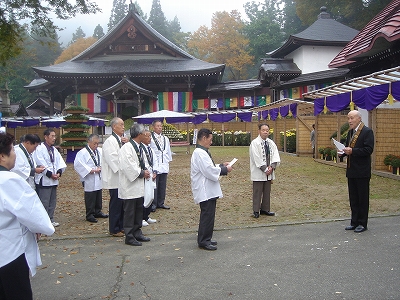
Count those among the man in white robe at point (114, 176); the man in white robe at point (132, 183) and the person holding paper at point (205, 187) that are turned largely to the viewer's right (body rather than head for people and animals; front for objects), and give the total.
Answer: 3

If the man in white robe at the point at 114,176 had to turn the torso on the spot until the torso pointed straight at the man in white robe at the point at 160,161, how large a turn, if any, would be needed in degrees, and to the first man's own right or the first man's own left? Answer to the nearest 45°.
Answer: approximately 45° to the first man's own left

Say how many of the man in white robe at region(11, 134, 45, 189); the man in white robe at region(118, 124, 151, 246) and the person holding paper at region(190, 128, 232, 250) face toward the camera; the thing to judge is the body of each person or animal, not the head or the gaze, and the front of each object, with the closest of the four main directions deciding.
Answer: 0

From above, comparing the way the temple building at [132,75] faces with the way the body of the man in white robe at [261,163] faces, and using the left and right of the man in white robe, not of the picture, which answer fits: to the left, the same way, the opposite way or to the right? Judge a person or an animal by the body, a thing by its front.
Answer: the same way

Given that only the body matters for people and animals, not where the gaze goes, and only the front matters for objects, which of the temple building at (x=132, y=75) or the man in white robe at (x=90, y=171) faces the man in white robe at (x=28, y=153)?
the temple building

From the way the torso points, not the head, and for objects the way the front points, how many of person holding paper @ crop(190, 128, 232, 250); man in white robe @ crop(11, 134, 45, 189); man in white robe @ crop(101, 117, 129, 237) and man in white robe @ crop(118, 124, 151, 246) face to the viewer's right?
4

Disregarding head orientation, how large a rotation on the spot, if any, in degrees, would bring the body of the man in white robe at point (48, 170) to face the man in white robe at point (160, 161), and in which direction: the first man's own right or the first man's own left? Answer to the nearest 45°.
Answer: approximately 90° to the first man's own left

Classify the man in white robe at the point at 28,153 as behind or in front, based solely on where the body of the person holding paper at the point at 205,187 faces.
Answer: behind

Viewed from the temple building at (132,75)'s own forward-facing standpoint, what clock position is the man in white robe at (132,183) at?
The man in white robe is roughly at 12 o'clock from the temple building.

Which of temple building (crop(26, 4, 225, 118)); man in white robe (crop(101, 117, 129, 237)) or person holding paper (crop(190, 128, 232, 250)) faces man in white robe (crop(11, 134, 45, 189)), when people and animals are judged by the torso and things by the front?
the temple building

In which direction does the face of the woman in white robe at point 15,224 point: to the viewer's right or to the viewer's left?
to the viewer's right

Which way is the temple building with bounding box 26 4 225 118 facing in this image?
toward the camera

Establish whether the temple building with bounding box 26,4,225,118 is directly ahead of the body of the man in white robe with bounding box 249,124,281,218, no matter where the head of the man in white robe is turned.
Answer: no

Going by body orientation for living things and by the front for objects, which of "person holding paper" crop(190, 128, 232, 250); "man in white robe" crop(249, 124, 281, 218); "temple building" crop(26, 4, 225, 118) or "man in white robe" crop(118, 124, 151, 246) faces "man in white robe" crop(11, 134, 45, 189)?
the temple building

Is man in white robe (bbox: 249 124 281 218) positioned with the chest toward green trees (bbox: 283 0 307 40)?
no

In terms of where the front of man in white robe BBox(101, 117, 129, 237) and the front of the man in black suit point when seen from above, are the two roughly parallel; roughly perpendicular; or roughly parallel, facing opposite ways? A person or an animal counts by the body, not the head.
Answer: roughly parallel, facing opposite ways

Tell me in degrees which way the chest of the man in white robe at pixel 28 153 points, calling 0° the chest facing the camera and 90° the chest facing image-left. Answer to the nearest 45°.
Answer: approximately 270°

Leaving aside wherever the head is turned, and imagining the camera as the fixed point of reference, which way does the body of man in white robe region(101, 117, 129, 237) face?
to the viewer's right

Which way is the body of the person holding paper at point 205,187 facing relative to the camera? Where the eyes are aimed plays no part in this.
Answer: to the viewer's right

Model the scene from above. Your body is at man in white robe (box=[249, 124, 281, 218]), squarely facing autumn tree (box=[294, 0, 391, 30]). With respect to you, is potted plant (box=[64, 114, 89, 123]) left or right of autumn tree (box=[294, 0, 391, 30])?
left

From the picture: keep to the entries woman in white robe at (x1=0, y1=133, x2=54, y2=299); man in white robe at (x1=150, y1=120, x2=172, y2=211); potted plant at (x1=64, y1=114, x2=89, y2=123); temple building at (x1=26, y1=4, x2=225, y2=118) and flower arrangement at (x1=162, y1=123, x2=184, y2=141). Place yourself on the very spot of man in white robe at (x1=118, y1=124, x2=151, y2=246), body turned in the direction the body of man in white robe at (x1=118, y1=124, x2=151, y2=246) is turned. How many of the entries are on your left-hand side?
4
